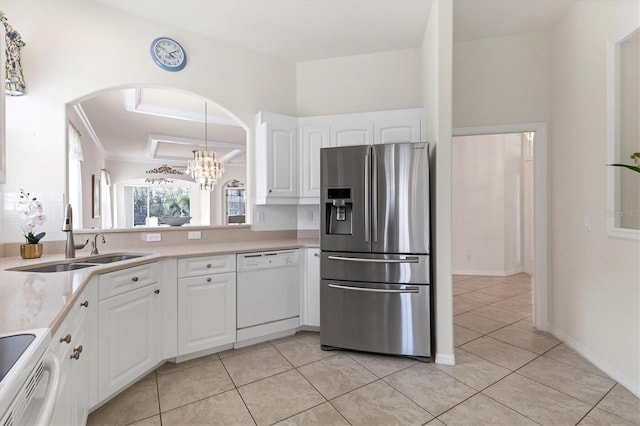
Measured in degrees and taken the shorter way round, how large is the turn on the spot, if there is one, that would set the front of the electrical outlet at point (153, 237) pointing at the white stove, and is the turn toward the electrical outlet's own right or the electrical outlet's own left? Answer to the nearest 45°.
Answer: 0° — it already faces it

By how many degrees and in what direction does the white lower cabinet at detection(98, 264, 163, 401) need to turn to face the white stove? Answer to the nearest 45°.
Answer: approximately 45° to its right

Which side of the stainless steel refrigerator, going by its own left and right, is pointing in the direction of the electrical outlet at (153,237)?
right

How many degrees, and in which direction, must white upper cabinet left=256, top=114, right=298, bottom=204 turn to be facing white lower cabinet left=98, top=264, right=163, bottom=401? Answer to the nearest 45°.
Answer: approximately 90° to its right

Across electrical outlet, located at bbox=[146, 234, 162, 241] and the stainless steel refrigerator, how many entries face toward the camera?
2

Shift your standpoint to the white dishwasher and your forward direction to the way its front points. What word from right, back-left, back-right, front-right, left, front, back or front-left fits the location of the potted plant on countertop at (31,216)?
back-right

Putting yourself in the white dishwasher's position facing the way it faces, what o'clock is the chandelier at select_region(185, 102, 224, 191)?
The chandelier is roughly at 7 o'clock from the white dishwasher.

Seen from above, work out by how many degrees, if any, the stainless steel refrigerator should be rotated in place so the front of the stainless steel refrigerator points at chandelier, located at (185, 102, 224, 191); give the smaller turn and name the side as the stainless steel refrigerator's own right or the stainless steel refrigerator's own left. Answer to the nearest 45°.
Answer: approximately 135° to the stainless steel refrigerator's own right

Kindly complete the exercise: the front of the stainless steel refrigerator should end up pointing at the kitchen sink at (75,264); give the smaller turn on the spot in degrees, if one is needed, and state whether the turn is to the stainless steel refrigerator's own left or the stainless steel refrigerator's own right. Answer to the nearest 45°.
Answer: approximately 90° to the stainless steel refrigerator's own right

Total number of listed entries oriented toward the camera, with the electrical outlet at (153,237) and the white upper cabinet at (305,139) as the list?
2
